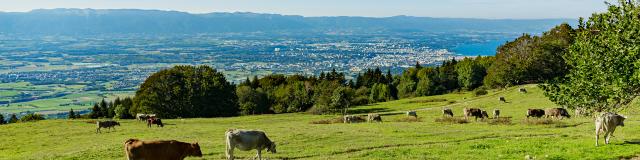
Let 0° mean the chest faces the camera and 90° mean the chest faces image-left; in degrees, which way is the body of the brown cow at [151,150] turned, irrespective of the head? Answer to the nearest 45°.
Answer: approximately 270°

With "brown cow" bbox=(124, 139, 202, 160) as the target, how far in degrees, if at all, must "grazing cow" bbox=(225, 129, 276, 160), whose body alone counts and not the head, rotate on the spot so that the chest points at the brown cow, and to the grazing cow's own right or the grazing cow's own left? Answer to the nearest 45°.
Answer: approximately 135° to the grazing cow's own right

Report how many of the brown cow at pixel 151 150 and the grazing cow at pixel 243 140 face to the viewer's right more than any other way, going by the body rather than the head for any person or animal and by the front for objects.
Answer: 2

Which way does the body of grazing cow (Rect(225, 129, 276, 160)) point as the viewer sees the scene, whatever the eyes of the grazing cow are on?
to the viewer's right

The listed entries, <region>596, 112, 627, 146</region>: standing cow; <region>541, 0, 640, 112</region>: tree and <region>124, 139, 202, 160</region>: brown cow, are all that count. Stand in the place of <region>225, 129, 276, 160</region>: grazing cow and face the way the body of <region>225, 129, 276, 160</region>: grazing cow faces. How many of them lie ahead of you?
2

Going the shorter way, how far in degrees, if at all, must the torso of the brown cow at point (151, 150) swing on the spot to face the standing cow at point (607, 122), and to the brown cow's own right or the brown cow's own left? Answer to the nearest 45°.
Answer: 0° — it already faces it

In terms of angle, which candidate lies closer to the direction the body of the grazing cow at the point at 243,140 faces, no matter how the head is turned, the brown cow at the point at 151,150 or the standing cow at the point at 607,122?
the standing cow

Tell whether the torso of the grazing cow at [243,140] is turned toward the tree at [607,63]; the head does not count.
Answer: yes
